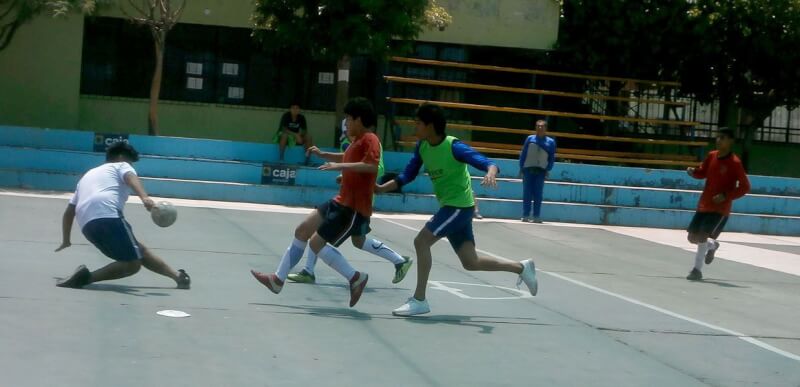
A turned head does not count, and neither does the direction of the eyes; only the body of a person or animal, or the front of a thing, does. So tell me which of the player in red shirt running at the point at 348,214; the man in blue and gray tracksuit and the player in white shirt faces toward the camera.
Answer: the man in blue and gray tracksuit

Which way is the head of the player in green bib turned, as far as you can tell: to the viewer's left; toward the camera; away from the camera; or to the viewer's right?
to the viewer's left

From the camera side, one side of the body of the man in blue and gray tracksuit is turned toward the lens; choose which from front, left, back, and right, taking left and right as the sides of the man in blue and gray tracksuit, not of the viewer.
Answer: front

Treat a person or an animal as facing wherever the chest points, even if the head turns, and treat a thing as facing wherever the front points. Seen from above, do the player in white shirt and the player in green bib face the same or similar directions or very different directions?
very different directions

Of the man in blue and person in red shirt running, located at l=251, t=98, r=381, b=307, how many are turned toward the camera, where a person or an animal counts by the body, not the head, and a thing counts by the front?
1

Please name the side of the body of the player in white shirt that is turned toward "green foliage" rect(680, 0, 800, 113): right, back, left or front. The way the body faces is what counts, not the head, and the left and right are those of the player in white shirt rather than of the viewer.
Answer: front

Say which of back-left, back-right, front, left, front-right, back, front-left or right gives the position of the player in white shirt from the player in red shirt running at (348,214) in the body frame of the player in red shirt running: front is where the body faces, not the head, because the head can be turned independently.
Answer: front

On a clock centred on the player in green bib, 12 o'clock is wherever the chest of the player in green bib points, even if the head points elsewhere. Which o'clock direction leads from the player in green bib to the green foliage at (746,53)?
The green foliage is roughly at 5 o'clock from the player in green bib.

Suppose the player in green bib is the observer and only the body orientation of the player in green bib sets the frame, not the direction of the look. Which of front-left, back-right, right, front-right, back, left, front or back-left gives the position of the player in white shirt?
front-right

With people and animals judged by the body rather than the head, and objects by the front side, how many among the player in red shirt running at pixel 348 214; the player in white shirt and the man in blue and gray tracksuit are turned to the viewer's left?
1

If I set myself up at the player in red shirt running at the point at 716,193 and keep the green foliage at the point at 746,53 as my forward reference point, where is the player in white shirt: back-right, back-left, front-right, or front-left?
back-left

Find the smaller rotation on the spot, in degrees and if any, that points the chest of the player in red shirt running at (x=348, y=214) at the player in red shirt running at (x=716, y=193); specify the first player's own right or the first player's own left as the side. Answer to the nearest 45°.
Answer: approximately 135° to the first player's own right

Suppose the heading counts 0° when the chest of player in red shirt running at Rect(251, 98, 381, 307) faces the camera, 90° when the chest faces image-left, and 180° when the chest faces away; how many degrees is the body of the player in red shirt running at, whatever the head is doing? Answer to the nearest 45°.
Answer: approximately 90°

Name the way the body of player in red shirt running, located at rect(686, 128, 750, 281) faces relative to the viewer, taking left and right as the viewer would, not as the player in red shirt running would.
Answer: facing the viewer and to the left of the viewer

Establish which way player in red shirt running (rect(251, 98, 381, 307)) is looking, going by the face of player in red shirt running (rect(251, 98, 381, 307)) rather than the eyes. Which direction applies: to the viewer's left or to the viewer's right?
to the viewer's left
